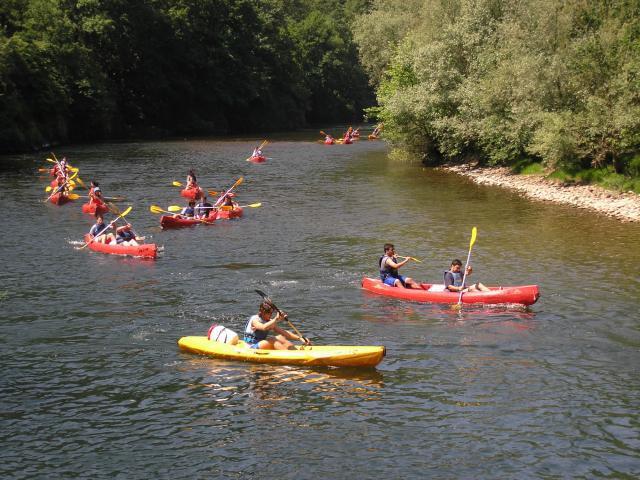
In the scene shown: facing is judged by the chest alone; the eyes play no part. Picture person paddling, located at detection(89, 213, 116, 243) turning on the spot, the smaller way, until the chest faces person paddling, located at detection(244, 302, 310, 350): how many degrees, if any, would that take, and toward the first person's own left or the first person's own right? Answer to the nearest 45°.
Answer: approximately 45° to the first person's own right

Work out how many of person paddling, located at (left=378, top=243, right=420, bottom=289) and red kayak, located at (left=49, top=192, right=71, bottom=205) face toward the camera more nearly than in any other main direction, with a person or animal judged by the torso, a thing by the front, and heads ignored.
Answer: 1

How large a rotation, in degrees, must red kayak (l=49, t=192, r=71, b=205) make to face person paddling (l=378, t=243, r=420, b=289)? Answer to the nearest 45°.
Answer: approximately 45° to its left

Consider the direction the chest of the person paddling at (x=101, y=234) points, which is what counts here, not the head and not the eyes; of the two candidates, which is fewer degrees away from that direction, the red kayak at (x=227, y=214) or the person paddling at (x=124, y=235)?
the person paddling

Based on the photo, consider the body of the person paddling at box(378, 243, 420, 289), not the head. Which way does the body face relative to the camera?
to the viewer's right

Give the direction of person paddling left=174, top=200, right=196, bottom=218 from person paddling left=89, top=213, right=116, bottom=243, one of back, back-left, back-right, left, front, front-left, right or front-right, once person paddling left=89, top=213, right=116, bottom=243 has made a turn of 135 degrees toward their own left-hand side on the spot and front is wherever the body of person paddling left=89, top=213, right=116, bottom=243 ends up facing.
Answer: front-right
